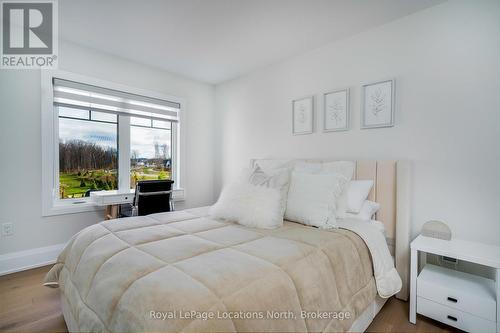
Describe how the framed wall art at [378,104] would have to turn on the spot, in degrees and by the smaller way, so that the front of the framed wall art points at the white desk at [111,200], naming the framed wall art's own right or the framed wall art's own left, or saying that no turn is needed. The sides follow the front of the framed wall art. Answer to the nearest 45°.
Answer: approximately 45° to the framed wall art's own right

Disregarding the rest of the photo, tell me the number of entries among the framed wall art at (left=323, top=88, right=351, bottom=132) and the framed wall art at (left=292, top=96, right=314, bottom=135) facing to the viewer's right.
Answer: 0

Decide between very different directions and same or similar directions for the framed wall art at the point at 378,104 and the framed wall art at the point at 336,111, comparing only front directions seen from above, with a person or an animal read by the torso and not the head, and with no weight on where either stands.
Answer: same or similar directions

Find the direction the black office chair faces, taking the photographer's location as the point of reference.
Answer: facing away from the viewer and to the left of the viewer

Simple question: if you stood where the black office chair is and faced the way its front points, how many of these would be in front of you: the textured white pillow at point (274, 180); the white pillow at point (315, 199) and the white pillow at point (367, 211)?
0

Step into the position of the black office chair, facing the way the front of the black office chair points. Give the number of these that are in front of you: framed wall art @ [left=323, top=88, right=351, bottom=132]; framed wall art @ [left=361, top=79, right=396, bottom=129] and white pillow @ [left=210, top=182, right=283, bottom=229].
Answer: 0

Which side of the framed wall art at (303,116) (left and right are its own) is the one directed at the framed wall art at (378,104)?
left

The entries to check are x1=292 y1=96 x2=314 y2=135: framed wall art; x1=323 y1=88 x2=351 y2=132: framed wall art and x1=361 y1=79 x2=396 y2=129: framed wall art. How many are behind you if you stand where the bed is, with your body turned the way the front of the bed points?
3

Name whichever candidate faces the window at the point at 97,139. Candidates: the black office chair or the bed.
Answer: the black office chair

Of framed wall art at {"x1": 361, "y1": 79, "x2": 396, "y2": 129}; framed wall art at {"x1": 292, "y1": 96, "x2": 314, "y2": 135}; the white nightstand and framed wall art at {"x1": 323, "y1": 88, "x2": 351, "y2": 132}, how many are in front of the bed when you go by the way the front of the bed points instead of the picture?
0

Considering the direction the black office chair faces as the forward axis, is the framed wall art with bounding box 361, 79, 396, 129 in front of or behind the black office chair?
behind

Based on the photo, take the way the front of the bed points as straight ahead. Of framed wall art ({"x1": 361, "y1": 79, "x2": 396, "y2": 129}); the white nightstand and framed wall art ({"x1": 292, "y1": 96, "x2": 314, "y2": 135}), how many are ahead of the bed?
0

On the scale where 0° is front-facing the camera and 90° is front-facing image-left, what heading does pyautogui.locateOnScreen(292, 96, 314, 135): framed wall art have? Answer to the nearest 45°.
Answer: approximately 45°

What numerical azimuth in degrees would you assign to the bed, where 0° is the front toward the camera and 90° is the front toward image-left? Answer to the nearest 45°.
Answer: approximately 45°
